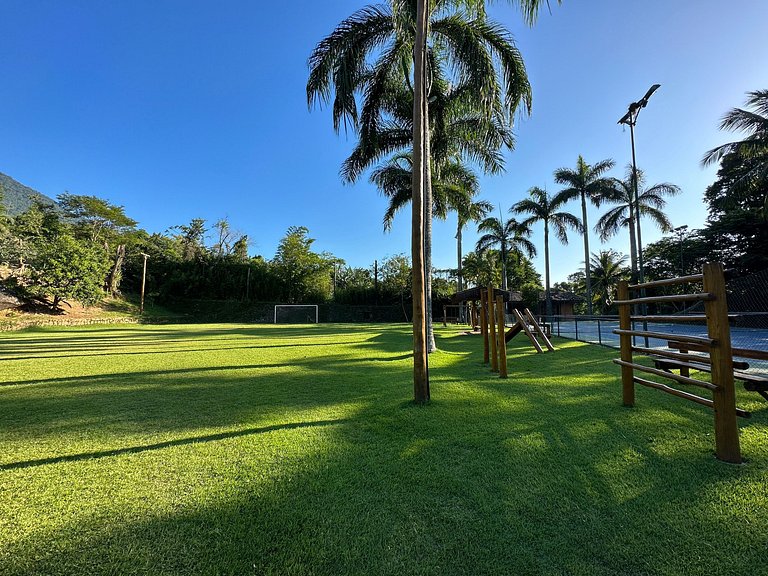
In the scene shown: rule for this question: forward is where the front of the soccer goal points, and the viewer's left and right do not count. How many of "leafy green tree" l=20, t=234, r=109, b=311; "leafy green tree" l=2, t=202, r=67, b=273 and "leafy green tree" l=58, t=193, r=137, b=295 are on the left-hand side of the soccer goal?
0

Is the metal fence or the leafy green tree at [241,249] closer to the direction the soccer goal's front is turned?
the metal fence

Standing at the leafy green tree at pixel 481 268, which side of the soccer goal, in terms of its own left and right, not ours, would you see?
left

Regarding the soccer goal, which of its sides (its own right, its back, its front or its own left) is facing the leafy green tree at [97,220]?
right

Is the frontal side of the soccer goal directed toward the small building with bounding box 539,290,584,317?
no

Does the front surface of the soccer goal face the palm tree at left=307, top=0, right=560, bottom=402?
yes

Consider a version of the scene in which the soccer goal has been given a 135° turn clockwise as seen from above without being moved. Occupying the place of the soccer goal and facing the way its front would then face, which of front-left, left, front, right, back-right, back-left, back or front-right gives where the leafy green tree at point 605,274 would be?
back-right

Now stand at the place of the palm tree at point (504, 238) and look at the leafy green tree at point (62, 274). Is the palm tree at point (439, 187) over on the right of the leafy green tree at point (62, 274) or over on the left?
left

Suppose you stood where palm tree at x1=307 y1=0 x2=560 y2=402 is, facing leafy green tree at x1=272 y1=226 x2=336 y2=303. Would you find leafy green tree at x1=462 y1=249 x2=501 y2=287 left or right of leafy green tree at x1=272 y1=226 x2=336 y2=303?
right

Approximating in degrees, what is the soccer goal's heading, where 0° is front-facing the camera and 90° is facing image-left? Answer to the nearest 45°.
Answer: approximately 0°

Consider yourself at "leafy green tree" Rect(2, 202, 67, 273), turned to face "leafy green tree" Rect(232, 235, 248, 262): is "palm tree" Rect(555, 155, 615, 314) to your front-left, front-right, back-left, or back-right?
front-right

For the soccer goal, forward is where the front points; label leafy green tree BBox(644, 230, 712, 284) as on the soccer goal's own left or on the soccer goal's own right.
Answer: on the soccer goal's own left

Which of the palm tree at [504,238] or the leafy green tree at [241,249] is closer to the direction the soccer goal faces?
the palm tree

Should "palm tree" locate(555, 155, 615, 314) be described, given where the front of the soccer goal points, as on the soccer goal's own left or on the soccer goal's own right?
on the soccer goal's own left

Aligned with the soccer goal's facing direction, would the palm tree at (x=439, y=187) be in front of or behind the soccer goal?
in front

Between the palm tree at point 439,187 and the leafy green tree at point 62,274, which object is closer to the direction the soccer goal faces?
the palm tree

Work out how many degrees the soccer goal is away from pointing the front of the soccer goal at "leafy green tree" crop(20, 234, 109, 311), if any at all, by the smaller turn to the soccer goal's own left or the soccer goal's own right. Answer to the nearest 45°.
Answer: approximately 45° to the soccer goal's own right

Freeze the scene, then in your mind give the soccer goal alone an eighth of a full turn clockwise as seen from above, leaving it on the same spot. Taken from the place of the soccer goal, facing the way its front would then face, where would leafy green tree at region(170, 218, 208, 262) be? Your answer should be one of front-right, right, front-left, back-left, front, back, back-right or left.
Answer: right
